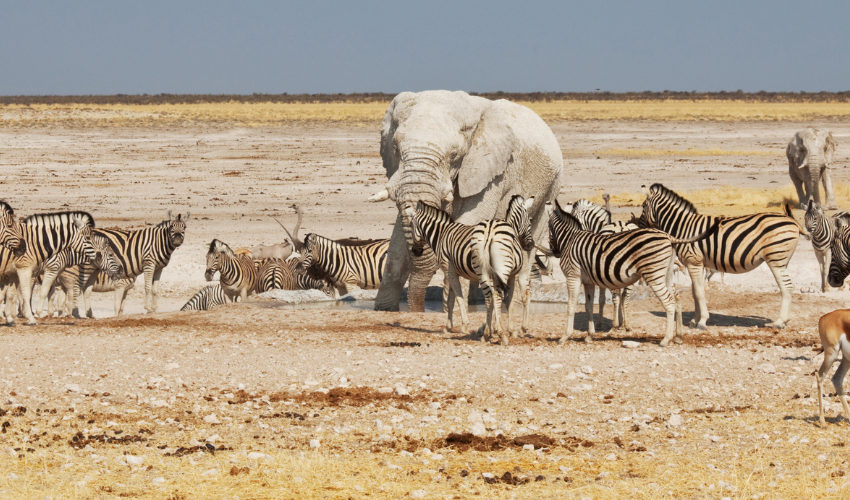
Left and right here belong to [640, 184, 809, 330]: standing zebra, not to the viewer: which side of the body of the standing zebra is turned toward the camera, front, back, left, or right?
left

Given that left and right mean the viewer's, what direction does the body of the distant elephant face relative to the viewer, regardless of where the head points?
facing the viewer

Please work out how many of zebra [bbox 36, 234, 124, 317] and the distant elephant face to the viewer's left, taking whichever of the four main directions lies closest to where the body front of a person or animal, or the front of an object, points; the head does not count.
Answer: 0

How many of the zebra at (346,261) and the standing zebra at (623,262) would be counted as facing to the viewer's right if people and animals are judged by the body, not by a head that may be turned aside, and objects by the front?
0

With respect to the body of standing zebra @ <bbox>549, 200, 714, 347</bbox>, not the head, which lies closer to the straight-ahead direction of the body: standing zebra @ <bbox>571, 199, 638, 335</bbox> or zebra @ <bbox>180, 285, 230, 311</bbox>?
the zebra

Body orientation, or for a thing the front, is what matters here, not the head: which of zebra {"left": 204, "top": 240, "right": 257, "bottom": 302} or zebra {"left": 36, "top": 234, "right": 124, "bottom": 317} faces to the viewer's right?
zebra {"left": 36, "top": 234, "right": 124, "bottom": 317}

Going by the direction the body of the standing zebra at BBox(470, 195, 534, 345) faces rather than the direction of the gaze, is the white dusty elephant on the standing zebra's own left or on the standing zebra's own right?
on the standing zebra's own left

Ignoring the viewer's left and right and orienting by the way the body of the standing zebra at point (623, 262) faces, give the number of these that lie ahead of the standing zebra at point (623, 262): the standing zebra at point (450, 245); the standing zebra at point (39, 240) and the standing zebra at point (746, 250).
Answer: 2

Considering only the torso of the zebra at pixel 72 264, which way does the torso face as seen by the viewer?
to the viewer's right

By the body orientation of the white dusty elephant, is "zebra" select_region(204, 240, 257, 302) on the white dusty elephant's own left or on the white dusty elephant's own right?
on the white dusty elephant's own right

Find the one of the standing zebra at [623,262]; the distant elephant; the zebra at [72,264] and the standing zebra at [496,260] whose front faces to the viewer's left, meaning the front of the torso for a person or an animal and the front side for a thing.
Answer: the standing zebra at [623,262]

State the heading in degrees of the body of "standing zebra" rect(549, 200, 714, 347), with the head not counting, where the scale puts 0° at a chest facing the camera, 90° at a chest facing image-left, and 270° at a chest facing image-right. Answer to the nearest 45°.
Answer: approximately 90°

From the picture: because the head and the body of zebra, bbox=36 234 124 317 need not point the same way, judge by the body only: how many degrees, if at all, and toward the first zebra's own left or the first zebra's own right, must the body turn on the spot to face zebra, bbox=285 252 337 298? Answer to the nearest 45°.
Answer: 0° — it already faces it
